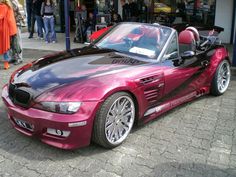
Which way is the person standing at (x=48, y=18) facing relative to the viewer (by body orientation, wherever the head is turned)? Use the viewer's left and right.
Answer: facing the viewer

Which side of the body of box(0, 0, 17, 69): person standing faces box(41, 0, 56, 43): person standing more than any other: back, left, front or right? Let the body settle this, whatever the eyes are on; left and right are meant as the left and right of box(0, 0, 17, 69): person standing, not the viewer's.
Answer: front

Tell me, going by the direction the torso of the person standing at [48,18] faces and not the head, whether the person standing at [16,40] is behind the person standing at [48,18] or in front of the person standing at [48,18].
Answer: in front

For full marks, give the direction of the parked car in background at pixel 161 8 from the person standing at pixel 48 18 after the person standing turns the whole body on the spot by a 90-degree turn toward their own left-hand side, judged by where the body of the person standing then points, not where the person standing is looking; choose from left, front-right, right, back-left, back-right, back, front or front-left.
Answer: front

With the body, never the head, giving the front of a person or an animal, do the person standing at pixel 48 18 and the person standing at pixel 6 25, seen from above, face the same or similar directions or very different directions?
very different directions

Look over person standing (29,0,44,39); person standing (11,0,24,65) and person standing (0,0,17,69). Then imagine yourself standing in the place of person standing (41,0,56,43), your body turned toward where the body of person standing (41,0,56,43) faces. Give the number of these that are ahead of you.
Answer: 2

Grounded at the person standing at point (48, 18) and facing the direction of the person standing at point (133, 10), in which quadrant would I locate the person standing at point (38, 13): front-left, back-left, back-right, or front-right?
back-left

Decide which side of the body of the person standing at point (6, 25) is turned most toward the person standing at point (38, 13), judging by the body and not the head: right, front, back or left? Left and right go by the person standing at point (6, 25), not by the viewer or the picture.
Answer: front
